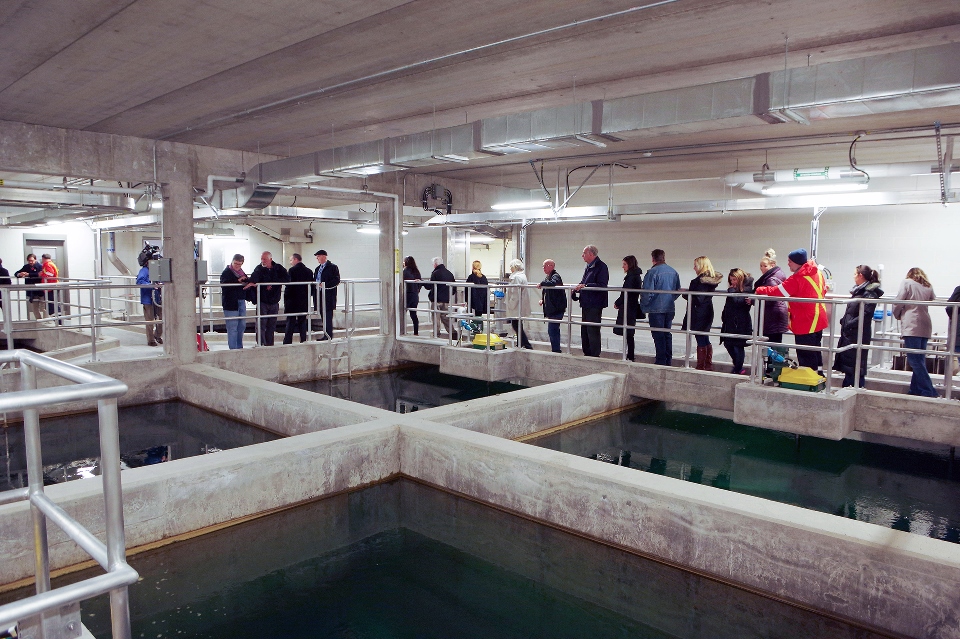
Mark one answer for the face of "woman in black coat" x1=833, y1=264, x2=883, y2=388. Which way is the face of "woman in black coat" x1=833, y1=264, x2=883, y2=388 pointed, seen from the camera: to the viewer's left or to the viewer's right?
to the viewer's left

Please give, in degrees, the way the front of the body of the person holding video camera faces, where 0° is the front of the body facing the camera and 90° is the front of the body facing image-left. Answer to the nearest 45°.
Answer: approximately 270°

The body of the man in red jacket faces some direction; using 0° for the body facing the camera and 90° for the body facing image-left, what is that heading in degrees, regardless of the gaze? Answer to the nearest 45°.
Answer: approximately 135°

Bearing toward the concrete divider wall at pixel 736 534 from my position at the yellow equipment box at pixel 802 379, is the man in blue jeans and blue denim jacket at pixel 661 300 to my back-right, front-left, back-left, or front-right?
back-right

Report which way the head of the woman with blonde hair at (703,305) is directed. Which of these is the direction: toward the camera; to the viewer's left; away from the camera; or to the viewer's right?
to the viewer's left

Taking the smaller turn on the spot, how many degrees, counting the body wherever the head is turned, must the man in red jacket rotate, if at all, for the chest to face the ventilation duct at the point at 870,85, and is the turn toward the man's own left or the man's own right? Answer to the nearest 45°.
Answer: approximately 135° to the man's own left

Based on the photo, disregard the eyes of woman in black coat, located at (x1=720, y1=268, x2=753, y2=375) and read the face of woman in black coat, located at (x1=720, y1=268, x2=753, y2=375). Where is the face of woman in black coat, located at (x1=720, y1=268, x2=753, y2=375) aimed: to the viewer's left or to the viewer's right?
to the viewer's left

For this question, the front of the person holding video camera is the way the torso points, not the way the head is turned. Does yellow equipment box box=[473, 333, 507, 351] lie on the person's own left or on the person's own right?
on the person's own right

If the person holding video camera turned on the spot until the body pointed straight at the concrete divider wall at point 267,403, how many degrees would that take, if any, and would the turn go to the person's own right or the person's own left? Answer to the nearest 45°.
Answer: approximately 90° to the person's own right

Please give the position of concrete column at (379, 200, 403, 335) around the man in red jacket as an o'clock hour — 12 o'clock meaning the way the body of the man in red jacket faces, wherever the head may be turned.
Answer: The concrete column is roughly at 11 o'clock from the man in red jacket.

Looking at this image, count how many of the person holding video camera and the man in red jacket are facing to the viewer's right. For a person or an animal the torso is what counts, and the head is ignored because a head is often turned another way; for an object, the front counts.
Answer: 1
